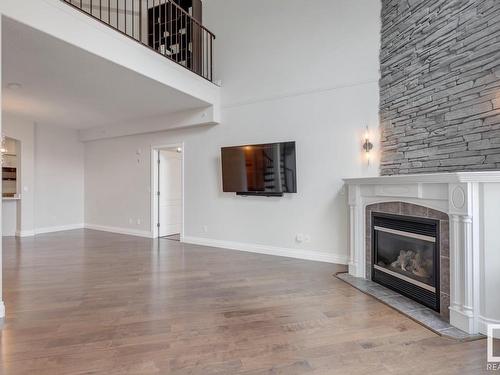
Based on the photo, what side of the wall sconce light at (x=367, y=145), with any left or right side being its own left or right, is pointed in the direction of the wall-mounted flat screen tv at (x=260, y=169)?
right

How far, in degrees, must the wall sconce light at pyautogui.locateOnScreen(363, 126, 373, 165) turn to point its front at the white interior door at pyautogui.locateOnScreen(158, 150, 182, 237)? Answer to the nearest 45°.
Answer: approximately 90° to its right

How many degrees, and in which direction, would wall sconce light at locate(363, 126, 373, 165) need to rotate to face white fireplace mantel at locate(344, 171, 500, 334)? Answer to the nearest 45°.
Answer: approximately 45° to its left

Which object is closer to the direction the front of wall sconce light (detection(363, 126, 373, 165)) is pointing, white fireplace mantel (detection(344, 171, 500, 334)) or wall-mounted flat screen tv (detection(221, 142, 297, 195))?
the white fireplace mantel

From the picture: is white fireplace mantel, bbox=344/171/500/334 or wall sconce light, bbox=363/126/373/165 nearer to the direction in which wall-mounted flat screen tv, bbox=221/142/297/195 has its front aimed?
the white fireplace mantel

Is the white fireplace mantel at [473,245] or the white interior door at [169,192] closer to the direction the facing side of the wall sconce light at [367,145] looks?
the white fireplace mantel

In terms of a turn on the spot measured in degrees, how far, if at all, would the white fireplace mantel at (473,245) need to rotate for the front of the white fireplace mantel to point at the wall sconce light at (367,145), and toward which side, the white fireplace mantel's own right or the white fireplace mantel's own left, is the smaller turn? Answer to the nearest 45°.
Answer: approximately 90° to the white fireplace mantel's own right

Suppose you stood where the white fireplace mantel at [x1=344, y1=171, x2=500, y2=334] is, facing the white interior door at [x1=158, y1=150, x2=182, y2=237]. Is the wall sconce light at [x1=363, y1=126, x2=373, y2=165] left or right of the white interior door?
right

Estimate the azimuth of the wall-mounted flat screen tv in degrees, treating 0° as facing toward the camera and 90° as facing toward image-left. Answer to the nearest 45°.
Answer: approximately 45°

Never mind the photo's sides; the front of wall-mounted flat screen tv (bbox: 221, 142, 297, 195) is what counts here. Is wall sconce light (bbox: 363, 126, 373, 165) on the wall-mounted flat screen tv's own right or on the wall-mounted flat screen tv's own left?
on the wall-mounted flat screen tv's own left

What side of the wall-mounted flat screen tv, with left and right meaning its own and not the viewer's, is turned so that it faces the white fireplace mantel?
left
